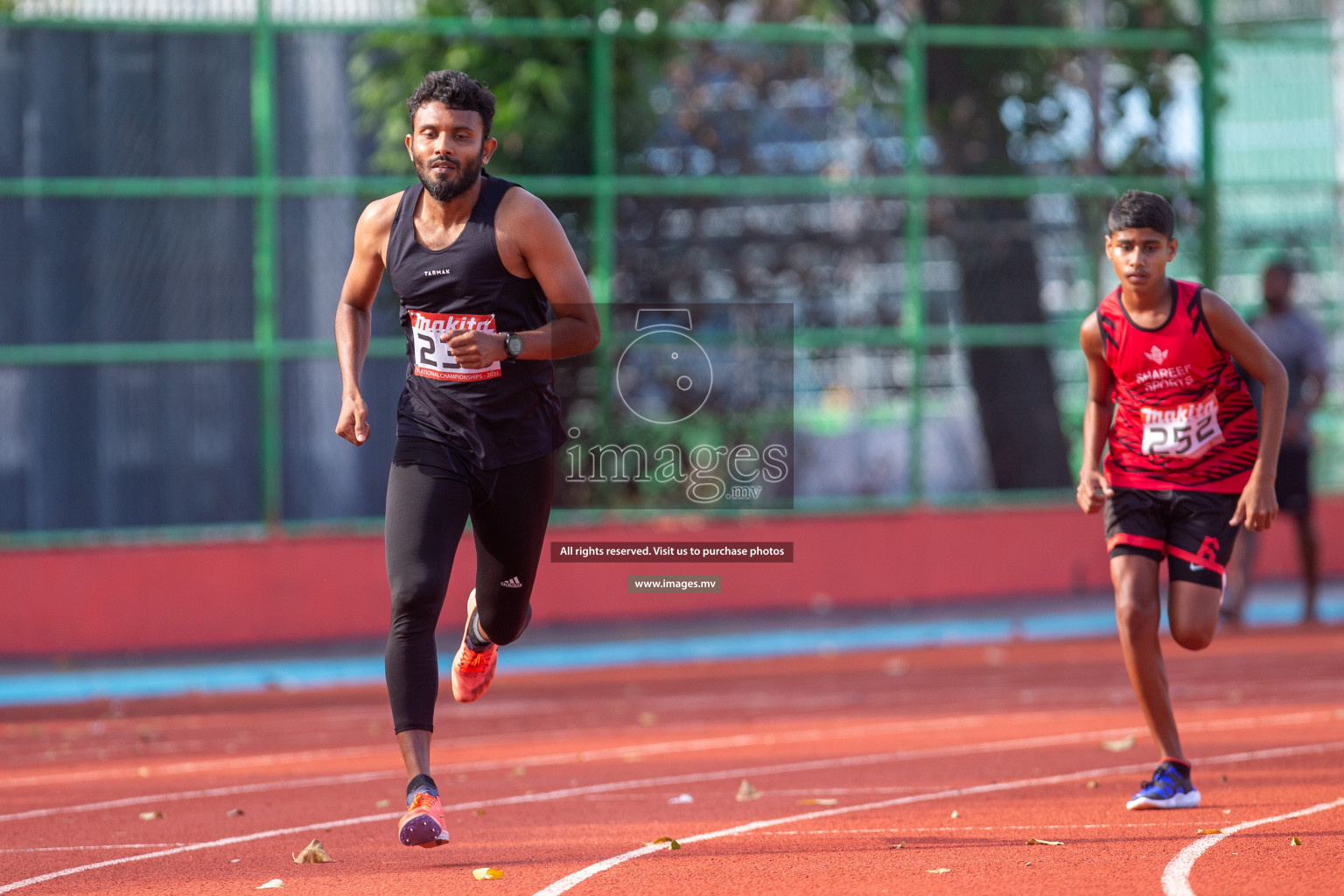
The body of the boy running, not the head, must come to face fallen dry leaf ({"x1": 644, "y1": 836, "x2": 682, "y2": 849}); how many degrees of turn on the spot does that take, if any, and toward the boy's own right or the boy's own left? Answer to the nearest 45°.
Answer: approximately 45° to the boy's own right

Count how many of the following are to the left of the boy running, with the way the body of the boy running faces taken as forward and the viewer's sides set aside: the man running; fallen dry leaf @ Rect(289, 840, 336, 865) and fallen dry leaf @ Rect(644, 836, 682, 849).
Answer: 0

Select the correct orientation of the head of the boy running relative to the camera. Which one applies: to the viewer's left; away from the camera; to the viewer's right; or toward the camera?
toward the camera

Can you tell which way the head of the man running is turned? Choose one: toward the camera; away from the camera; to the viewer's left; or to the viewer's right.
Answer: toward the camera

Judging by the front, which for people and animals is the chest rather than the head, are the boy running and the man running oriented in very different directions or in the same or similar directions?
same or similar directions

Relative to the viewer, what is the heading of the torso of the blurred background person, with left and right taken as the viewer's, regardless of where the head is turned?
facing the viewer and to the left of the viewer

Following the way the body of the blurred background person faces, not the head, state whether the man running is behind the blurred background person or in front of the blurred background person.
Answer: in front

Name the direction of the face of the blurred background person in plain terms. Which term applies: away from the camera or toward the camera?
toward the camera

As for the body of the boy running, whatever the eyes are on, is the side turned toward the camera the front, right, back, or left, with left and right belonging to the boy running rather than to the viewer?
front

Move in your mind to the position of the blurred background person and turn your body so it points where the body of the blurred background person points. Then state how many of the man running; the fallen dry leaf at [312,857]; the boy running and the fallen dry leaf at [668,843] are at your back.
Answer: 0

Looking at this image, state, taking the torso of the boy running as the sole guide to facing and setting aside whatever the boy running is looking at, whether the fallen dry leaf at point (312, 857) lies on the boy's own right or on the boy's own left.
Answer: on the boy's own right

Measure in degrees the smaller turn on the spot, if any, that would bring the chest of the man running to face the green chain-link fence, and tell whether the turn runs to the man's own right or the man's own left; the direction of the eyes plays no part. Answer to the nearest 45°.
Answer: approximately 180°

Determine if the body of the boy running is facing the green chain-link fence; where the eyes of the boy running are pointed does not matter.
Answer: no

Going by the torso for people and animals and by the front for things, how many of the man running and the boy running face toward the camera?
2
